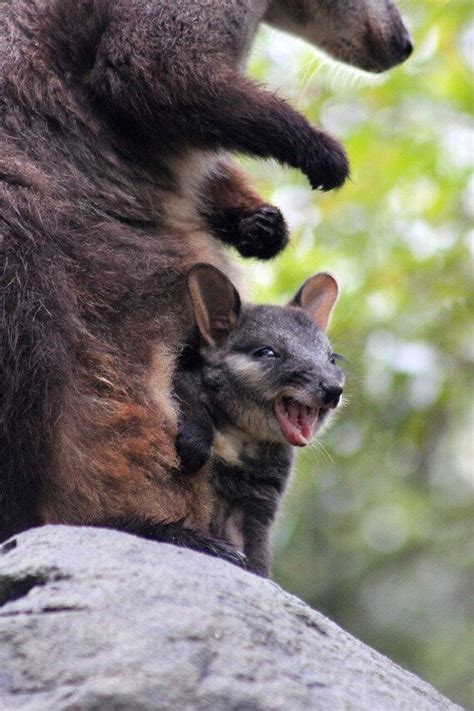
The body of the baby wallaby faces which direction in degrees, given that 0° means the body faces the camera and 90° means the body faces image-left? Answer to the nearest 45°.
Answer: approximately 315°

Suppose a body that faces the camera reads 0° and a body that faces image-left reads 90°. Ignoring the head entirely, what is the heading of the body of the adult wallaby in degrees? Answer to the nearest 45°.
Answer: approximately 270°
